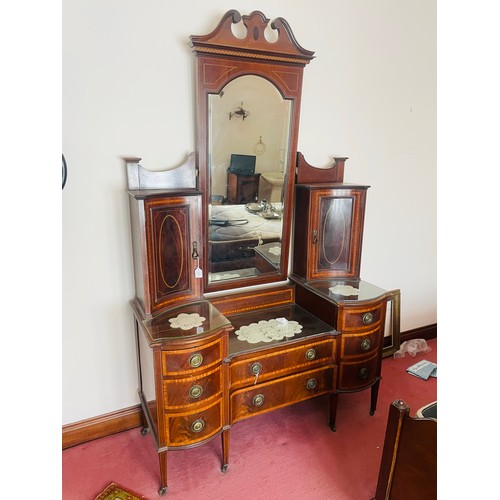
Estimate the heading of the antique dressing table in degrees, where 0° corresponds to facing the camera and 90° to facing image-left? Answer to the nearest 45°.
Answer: approximately 315°
